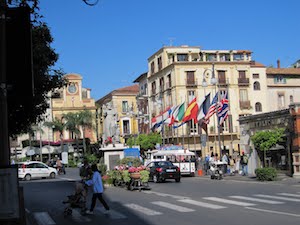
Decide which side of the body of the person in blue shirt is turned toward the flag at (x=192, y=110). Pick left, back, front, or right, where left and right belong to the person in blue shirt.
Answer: right

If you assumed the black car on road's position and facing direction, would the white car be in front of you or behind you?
in front

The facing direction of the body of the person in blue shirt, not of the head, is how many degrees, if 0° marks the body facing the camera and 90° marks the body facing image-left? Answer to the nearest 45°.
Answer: approximately 90°

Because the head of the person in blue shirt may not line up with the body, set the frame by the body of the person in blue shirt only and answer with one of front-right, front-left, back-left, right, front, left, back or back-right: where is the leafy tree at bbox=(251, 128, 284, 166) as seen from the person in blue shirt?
back-right

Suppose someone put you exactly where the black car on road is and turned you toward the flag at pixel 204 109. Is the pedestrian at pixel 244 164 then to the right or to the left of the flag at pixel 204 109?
right

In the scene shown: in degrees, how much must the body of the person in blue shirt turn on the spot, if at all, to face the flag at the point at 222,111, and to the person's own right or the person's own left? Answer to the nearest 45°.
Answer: approximately 135° to the person's own right

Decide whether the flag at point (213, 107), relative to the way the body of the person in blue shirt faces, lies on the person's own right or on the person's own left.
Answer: on the person's own right
